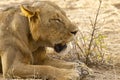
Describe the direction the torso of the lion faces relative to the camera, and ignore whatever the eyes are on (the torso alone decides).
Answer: to the viewer's right
